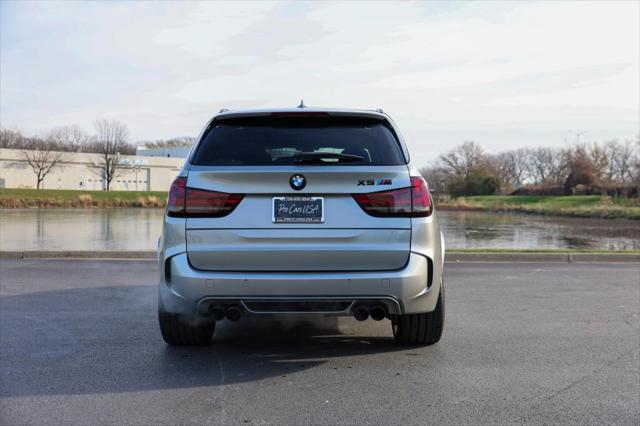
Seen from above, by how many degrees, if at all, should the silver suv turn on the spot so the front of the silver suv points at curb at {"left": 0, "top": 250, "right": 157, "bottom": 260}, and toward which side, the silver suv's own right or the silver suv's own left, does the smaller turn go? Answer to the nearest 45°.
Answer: approximately 45° to the silver suv's own left

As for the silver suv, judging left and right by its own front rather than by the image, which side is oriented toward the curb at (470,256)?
front

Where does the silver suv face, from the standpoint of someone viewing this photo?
facing away from the viewer
